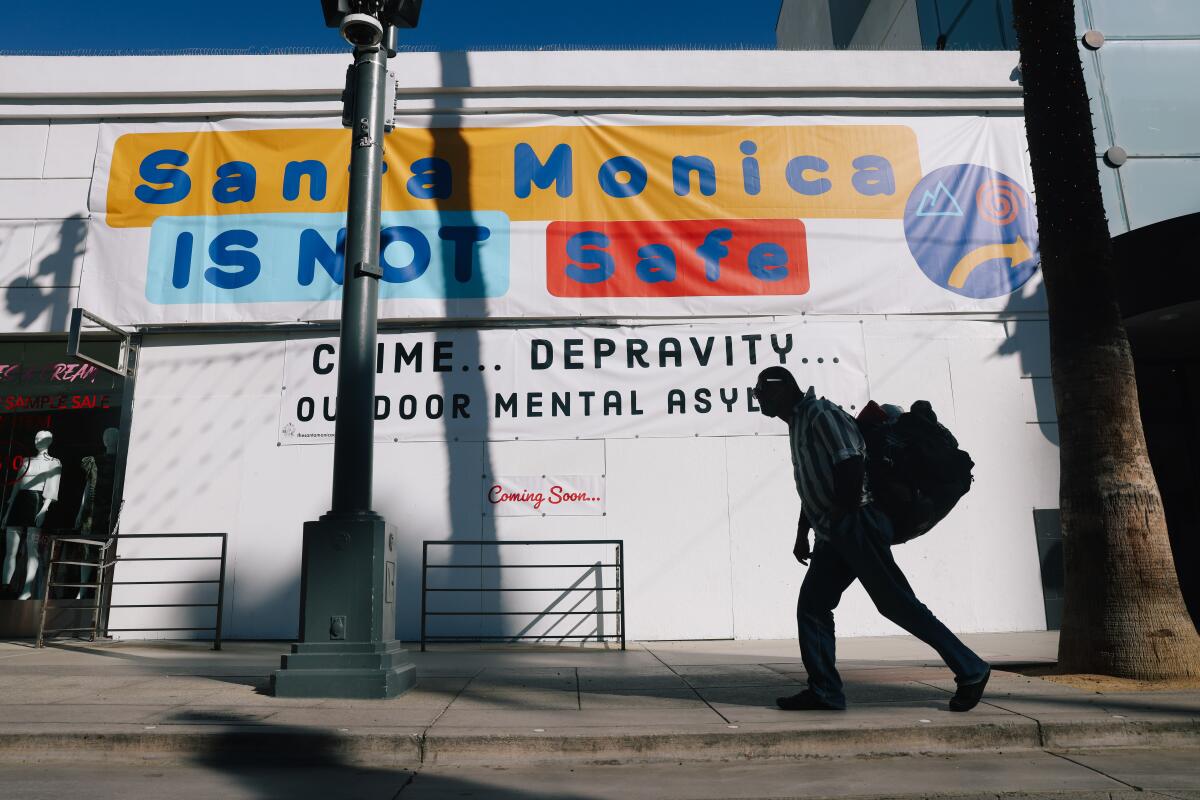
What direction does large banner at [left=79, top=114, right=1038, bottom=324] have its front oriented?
toward the camera

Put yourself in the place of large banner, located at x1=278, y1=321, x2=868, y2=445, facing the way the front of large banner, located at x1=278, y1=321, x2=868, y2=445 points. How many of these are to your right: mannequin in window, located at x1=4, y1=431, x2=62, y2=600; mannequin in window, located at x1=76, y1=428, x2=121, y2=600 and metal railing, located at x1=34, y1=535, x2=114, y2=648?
3

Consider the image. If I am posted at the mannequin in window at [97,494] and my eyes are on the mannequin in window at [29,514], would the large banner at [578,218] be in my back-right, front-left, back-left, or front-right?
back-left

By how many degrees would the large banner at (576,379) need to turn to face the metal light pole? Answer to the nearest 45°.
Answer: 0° — it already faces it

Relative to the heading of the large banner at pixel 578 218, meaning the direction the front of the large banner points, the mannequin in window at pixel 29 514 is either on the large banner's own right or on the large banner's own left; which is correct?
on the large banner's own right

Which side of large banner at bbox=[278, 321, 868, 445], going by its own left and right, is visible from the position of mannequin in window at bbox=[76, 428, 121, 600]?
right

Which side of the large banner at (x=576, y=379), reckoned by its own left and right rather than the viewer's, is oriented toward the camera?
front
